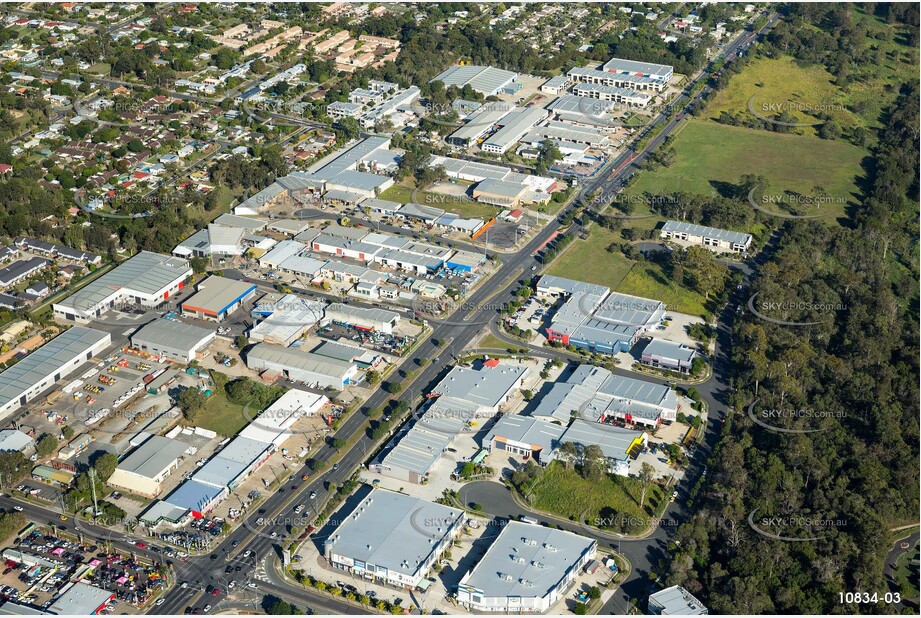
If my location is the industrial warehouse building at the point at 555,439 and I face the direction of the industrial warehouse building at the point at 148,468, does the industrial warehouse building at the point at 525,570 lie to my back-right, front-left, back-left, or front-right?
front-left

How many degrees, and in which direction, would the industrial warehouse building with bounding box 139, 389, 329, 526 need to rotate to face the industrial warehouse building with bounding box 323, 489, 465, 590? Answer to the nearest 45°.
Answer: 0° — it already faces it

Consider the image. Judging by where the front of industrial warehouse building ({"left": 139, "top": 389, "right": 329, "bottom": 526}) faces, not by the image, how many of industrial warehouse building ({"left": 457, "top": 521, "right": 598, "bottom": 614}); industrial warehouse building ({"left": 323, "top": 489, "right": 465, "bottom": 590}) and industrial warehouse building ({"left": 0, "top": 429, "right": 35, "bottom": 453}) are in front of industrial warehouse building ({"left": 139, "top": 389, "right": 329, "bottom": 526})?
2

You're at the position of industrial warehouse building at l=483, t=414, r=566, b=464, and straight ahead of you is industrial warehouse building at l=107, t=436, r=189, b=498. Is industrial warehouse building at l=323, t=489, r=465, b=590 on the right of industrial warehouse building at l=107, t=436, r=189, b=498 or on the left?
left

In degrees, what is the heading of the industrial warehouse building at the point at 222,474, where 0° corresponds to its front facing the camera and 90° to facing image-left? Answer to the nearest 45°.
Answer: approximately 315°

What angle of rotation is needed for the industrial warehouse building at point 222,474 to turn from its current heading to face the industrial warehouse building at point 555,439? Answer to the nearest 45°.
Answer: approximately 45° to its left

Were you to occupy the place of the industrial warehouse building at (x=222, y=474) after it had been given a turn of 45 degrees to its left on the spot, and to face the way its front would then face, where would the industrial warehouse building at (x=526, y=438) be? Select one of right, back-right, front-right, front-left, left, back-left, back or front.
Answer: front

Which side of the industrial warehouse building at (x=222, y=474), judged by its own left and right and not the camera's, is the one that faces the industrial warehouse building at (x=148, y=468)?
back

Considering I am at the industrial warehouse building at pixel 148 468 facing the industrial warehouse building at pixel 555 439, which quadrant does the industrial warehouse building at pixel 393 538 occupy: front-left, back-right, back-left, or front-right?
front-right

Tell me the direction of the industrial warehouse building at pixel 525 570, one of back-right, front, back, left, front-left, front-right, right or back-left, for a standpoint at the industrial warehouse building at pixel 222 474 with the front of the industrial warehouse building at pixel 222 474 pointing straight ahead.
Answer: front
